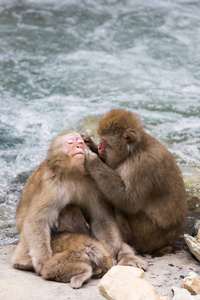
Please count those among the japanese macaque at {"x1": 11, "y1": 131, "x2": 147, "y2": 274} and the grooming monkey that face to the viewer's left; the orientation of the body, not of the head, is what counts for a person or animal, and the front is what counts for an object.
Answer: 1

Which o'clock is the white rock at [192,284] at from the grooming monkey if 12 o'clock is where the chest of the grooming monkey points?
The white rock is roughly at 8 o'clock from the grooming monkey.

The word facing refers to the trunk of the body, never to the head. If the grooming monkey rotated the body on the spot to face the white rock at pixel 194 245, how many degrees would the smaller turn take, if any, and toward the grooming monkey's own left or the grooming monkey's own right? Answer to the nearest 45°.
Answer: approximately 135° to the grooming monkey's own left

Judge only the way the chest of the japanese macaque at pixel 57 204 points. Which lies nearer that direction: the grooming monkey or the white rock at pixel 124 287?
the white rock

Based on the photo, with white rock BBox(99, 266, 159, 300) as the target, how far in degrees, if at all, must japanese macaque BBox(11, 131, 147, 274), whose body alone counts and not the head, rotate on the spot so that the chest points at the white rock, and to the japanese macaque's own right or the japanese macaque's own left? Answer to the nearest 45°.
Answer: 0° — it already faces it

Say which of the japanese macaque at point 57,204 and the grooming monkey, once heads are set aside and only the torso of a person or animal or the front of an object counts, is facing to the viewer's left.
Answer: the grooming monkey

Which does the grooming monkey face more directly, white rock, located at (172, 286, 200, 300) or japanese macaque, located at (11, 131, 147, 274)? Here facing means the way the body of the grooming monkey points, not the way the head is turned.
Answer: the japanese macaque

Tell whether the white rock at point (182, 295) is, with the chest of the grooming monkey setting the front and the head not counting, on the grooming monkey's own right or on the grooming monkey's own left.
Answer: on the grooming monkey's own left

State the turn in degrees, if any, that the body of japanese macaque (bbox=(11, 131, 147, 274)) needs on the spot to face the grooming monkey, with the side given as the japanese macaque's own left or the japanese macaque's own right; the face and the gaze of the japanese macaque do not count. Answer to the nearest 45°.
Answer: approximately 90° to the japanese macaque's own left

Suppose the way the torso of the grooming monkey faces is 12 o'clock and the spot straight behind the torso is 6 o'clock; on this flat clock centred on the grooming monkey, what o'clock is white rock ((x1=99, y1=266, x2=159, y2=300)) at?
The white rock is roughly at 9 o'clock from the grooming monkey.

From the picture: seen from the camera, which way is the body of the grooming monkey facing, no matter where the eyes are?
to the viewer's left

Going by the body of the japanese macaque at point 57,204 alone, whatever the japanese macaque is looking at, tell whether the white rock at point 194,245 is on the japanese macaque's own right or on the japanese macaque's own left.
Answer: on the japanese macaque's own left
